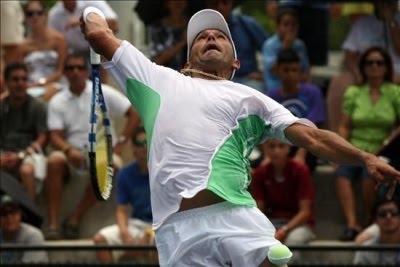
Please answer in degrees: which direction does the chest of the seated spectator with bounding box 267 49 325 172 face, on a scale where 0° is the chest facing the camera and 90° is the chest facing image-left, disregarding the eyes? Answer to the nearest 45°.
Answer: approximately 0°

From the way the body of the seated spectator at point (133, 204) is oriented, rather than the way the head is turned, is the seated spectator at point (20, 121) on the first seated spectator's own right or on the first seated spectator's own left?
on the first seated spectator's own right

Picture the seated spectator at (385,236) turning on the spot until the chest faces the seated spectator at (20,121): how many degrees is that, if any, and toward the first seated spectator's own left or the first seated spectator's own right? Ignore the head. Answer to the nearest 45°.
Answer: approximately 90° to the first seated spectator's own right

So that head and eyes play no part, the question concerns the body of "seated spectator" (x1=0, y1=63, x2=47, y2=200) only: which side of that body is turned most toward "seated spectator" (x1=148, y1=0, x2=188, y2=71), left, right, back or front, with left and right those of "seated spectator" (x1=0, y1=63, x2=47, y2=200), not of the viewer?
left

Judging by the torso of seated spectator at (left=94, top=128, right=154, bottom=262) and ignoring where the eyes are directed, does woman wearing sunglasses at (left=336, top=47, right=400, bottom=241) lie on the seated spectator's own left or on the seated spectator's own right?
on the seated spectator's own left
